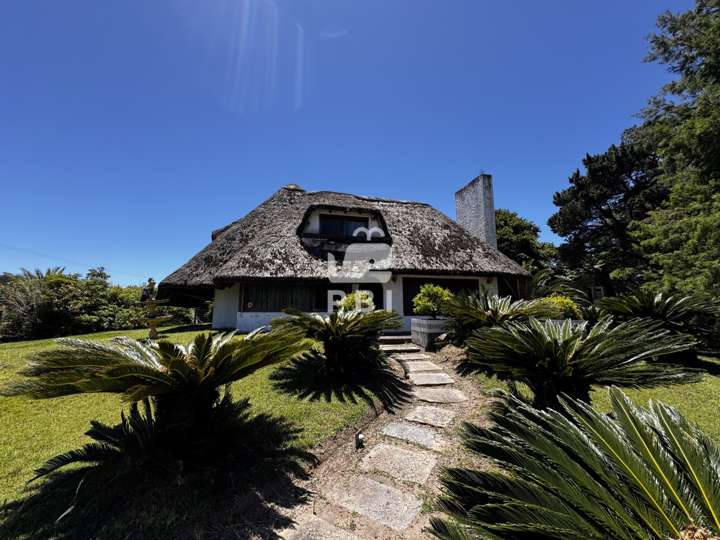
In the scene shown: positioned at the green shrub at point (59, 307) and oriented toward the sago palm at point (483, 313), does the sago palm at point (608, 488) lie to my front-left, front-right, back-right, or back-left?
front-right

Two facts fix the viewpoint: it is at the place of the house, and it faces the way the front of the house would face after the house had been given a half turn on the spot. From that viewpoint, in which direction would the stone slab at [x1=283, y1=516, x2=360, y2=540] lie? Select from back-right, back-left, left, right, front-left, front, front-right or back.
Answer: back

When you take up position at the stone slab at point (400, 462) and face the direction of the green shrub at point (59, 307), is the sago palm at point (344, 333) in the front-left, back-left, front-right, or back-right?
front-right

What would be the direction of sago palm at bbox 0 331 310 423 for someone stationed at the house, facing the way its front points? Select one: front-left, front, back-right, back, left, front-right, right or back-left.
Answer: front

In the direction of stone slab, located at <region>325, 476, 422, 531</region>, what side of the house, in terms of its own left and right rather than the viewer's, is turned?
front

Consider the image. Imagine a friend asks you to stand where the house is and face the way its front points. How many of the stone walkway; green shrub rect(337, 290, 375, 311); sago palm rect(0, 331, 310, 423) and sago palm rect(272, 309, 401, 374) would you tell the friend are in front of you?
4

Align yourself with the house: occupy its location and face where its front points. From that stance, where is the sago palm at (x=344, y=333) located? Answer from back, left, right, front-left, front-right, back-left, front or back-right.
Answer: front

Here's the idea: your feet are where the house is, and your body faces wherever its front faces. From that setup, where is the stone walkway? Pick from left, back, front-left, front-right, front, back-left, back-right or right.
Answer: front

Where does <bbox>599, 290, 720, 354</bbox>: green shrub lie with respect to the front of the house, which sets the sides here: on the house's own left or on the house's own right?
on the house's own left

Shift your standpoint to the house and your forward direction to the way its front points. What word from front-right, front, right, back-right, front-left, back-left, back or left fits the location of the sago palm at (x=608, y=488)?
front

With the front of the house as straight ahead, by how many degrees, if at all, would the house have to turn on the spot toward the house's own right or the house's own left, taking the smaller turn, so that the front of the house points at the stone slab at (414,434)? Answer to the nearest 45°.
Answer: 0° — it already faces it

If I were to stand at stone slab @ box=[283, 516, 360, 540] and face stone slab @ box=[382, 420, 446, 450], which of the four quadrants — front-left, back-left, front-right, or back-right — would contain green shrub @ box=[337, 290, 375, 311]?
front-left

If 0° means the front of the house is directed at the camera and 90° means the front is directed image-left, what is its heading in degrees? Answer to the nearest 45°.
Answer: approximately 0°

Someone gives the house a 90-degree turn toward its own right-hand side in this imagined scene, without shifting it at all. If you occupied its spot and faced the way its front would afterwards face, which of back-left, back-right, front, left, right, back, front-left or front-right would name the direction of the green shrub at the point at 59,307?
front

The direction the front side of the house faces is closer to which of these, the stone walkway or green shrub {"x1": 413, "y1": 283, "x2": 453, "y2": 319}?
the stone walkway

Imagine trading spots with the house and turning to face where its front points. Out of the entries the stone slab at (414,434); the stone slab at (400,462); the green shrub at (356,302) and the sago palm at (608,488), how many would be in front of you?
4

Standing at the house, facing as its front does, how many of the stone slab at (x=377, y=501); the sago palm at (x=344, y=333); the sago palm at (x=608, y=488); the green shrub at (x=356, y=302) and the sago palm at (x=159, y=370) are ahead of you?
5

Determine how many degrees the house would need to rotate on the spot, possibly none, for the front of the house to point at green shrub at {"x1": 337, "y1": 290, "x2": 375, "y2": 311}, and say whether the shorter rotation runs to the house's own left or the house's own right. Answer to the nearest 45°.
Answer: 0° — it already faces it

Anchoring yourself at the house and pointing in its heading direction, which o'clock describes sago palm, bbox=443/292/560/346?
The sago palm is roughly at 11 o'clock from the house.

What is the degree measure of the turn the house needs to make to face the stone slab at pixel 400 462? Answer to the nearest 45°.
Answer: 0° — it already faces it
